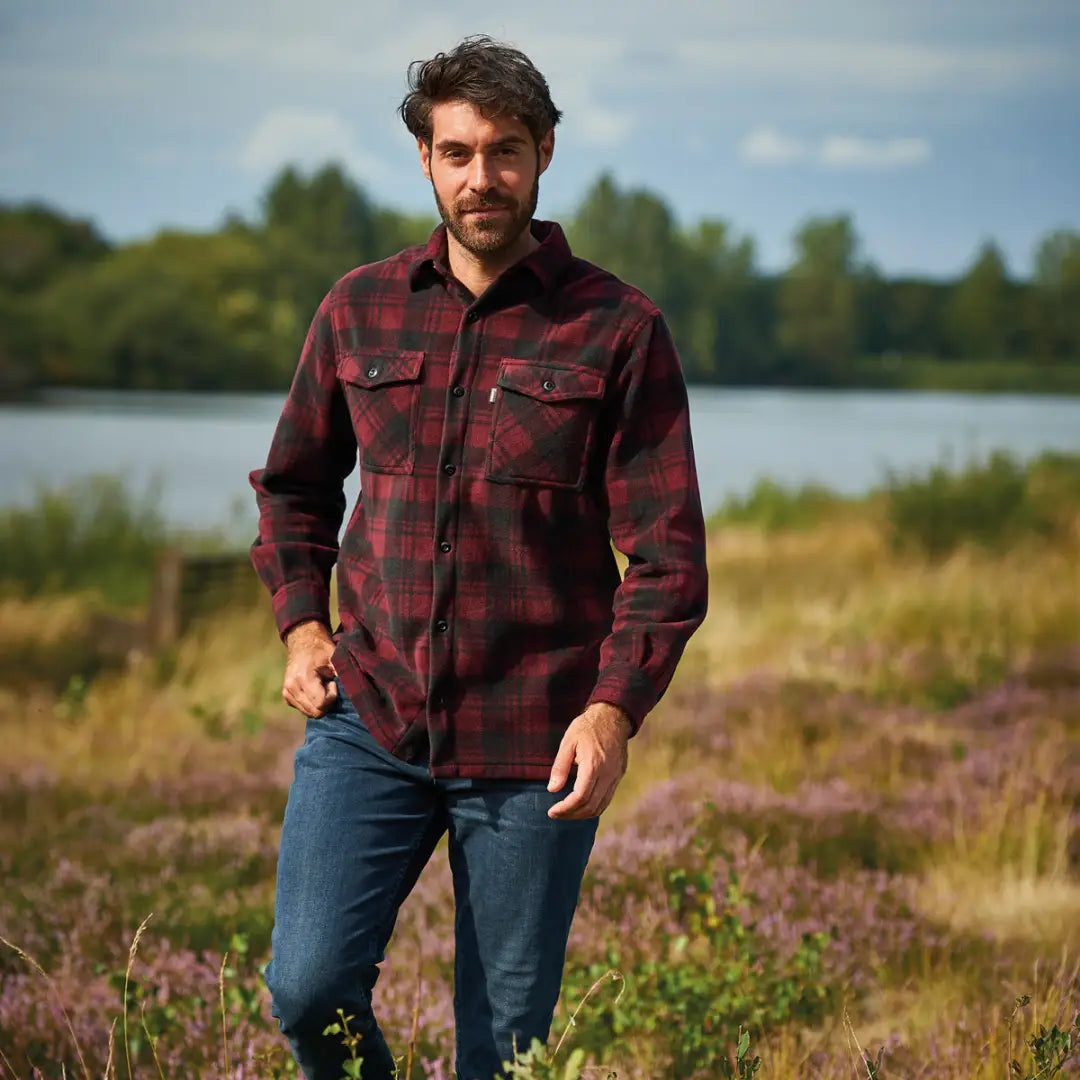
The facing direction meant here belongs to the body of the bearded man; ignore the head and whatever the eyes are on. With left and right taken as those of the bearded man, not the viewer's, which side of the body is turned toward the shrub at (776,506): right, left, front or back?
back

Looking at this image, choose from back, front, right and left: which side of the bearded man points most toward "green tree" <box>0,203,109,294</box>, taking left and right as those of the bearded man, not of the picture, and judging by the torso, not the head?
back

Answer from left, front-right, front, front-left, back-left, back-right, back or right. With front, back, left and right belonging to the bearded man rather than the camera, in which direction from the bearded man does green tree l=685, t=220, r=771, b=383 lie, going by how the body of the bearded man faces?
back

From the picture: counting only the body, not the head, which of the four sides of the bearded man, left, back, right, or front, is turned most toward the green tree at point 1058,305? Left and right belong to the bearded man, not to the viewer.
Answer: back

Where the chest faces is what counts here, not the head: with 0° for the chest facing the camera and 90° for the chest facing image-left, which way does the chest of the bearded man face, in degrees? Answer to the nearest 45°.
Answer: approximately 0°

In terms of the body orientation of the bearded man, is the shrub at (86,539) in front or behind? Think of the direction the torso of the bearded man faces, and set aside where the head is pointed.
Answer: behind

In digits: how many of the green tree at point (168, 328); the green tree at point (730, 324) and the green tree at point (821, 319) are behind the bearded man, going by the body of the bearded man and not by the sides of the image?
3

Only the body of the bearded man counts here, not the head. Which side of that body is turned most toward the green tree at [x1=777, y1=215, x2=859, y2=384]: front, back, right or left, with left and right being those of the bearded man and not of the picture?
back
